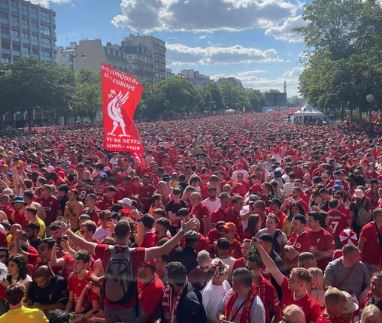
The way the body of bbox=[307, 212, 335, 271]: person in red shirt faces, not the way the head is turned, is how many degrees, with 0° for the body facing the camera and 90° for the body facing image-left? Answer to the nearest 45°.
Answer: approximately 45°

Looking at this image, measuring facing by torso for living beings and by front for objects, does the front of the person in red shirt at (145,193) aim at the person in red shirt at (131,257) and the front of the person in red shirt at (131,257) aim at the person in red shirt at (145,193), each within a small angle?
yes

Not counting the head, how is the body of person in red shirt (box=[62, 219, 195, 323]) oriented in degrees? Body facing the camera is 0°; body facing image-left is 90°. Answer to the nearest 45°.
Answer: approximately 180°

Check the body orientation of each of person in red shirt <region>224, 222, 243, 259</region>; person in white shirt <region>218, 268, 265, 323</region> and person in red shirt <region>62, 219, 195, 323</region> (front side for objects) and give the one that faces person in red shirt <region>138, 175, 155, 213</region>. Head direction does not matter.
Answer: person in red shirt <region>62, 219, 195, 323</region>

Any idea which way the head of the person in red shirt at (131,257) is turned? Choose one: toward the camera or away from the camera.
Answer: away from the camera

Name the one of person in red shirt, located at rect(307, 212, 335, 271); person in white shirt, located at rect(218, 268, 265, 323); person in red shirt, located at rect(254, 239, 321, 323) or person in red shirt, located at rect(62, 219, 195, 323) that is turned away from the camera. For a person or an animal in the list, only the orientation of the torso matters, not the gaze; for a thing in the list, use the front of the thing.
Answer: person in red shirt, located at rect(62, 219, 195, 323)
